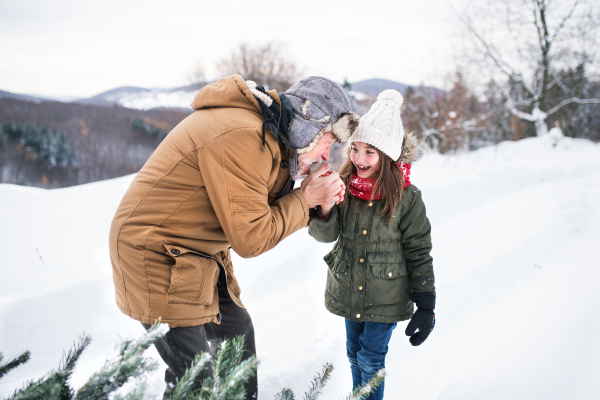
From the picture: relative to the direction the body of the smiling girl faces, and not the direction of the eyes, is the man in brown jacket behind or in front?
in front

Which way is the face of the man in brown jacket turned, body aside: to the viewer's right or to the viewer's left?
to the viewer's right

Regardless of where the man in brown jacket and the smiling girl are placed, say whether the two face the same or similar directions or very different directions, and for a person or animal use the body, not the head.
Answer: very different directions

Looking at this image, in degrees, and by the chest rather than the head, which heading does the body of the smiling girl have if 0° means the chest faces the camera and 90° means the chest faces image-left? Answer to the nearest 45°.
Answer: approximately 45°

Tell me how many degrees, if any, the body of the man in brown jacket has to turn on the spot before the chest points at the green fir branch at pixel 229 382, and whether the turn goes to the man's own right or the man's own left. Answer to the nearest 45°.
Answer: approximately 90° to the man's own right

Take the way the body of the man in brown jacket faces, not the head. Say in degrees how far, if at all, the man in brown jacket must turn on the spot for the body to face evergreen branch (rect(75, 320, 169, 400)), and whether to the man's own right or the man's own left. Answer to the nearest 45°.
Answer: approximately 90° to the man's own right

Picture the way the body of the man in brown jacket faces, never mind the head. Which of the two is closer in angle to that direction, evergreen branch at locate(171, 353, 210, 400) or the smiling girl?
the smiling girl

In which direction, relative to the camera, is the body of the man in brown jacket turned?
to the viewer's right

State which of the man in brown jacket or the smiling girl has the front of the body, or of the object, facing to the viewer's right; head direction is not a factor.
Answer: the man in brown jacket

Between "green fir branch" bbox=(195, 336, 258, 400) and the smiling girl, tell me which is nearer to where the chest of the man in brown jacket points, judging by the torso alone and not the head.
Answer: the smiling girl

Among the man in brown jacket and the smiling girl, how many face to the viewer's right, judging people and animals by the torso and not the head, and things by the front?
1
